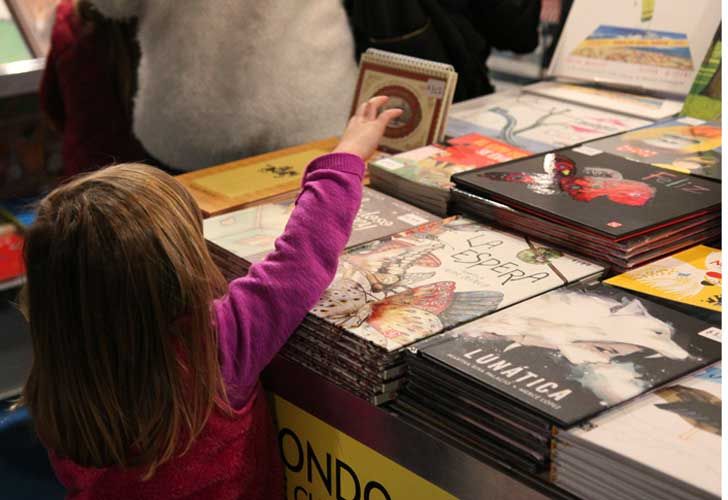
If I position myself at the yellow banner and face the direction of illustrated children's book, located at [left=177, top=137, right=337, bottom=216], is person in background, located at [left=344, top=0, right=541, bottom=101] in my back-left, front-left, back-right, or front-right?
front-right

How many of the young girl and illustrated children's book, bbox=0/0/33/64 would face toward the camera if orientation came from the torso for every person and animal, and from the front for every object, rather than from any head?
1

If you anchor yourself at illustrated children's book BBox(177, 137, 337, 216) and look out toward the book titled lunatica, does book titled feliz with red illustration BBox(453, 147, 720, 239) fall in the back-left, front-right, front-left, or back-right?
front-left

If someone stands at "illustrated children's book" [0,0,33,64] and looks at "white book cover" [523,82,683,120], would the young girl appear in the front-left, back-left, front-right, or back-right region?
front-right

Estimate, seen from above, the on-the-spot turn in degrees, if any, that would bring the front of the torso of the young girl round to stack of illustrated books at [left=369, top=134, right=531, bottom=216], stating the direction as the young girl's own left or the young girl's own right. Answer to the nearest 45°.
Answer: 0° — they already face it

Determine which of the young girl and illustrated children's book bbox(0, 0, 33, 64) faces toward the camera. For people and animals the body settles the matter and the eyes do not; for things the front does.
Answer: the illustrated children's book

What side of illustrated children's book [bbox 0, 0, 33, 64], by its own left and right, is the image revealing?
front

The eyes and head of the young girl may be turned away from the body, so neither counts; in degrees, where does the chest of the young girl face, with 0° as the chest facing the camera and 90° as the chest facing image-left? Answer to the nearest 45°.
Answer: approximately 225°
